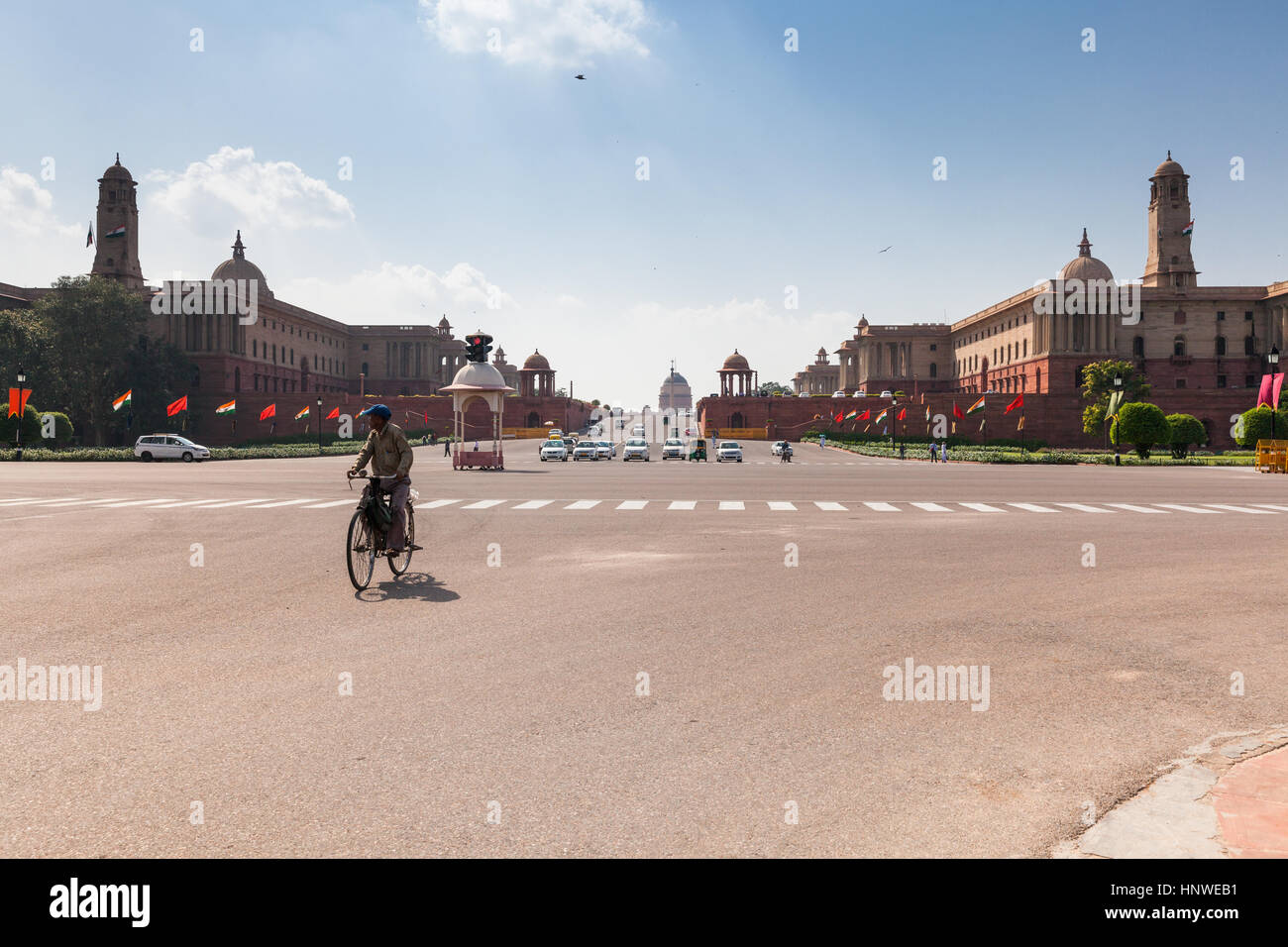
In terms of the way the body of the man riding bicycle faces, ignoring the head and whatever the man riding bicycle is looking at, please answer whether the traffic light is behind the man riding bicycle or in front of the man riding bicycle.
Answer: behind

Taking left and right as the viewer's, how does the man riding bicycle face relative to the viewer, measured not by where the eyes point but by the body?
facing the viewer and to the left of the viewer

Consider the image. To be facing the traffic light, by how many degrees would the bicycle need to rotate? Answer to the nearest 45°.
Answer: approximately 135° to its right
